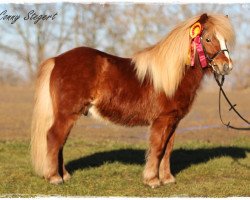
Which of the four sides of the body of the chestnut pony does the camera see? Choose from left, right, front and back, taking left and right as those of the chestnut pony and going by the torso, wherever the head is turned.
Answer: right
